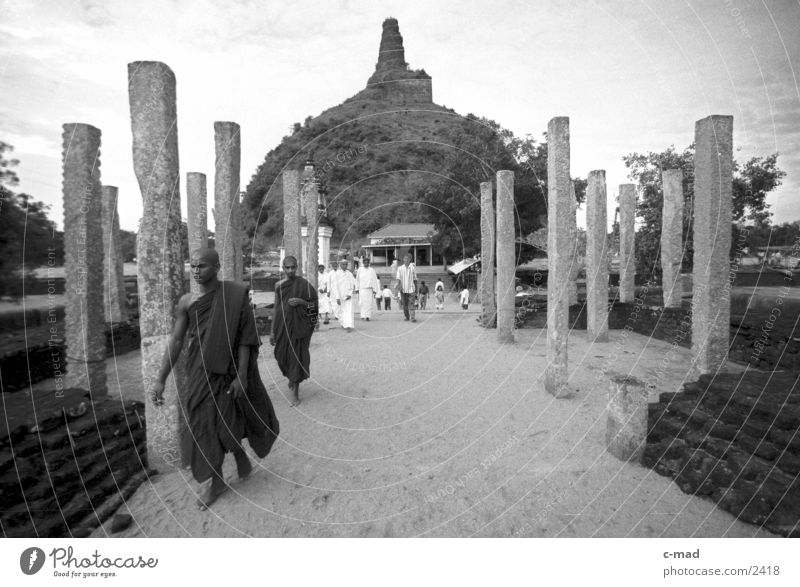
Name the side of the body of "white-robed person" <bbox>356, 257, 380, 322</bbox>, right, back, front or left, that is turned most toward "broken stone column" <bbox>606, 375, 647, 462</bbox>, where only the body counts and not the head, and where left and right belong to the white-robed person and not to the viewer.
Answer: front

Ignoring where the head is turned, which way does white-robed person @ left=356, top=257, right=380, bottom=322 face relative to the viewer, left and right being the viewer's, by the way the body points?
facing the viewer

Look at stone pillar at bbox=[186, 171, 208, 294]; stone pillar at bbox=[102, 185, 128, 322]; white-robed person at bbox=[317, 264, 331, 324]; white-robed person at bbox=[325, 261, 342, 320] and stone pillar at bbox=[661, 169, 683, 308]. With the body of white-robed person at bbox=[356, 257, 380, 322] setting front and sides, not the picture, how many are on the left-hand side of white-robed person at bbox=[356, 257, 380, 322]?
1

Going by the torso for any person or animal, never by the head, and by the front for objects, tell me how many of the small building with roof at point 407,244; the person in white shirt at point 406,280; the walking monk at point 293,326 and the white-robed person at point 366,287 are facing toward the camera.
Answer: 4

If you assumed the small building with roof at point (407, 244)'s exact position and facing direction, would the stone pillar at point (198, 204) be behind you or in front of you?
in front

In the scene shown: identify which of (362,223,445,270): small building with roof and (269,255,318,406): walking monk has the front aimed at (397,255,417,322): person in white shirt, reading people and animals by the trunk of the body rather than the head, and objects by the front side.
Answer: the small building with roof

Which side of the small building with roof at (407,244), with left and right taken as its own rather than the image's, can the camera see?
front

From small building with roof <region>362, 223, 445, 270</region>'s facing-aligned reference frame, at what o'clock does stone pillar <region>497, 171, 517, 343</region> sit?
The stone pillar is roughly at 12 o'clock from the small building with roof.

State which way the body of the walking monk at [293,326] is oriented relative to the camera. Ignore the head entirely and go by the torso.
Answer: toward the camera

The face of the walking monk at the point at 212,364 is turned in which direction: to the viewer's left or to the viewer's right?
to the viewer's left

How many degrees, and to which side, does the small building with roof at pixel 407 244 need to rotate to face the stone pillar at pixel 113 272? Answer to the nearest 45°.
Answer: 0° — it already faces it

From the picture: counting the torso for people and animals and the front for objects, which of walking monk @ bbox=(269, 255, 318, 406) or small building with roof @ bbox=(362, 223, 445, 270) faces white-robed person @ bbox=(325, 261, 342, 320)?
the small building with roof

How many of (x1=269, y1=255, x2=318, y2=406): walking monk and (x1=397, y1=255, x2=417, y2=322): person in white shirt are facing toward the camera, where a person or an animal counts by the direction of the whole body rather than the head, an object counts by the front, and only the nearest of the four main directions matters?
2

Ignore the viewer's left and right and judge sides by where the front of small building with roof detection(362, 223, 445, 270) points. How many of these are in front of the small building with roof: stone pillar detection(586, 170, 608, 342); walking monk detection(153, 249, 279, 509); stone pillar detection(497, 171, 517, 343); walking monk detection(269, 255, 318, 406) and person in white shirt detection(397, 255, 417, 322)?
5
